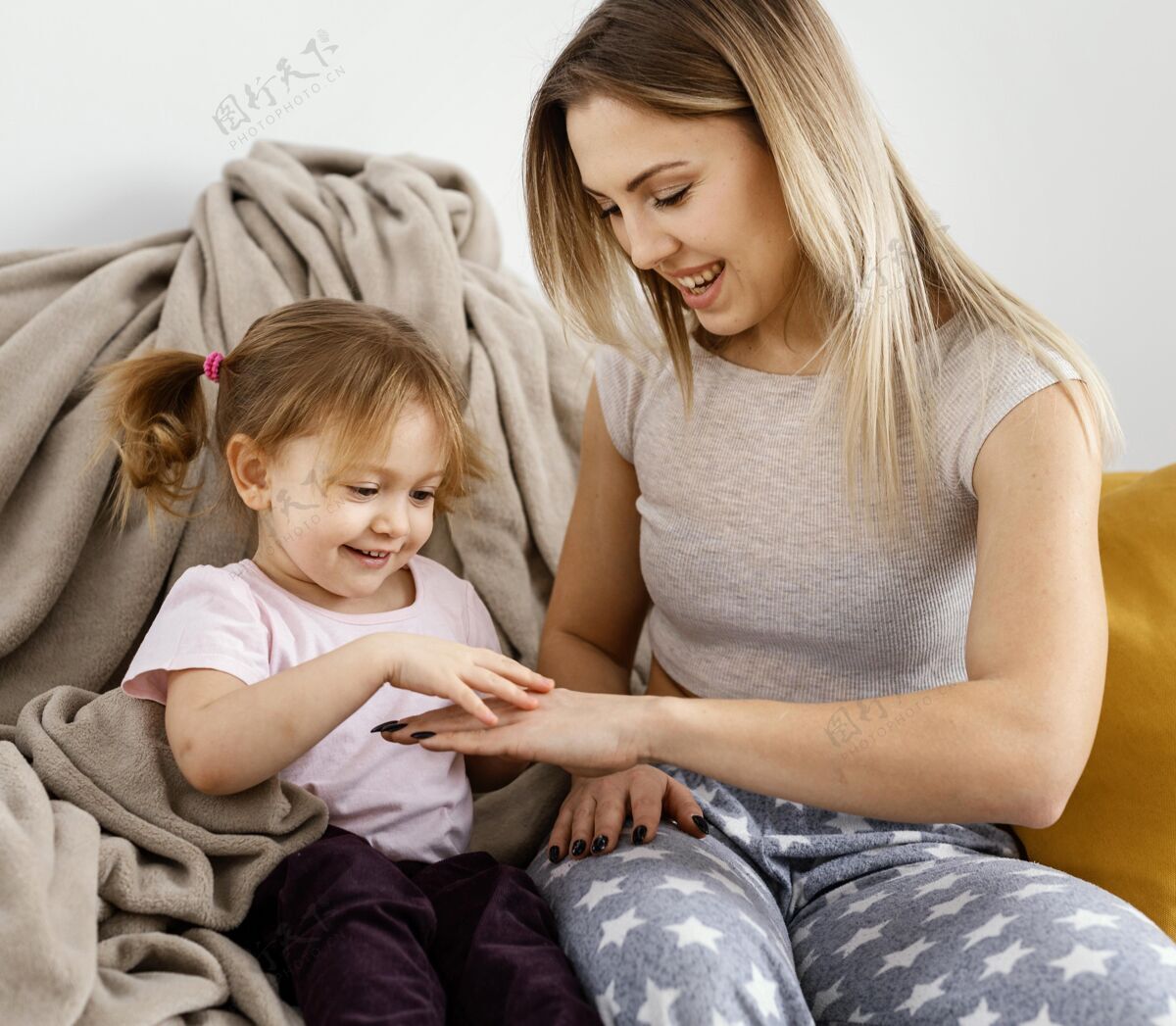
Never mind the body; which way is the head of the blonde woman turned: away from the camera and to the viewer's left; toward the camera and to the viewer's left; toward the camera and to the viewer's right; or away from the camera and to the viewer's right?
toward the camera and to the viewer's left

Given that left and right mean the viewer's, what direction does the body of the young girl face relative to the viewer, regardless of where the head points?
facing the viewer and to the right of the viewer

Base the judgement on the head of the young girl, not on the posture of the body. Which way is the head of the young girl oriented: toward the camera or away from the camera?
toward the camera
